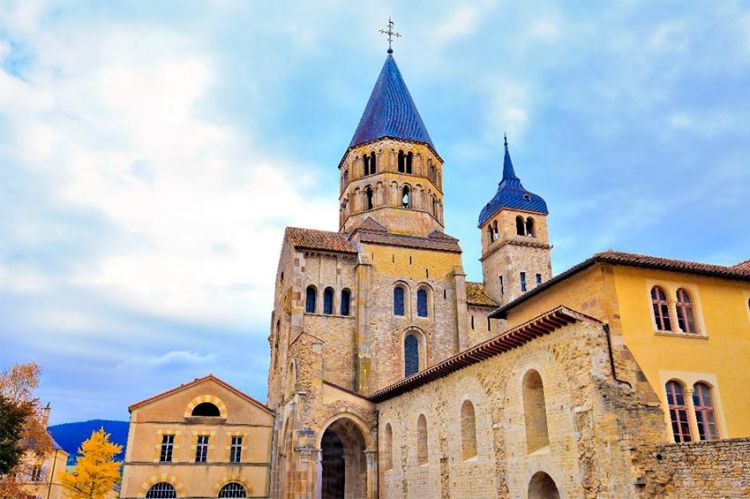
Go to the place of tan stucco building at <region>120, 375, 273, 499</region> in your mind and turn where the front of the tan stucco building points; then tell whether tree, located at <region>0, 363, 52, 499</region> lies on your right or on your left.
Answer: on your right

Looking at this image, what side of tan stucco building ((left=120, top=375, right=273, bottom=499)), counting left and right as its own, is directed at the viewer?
front

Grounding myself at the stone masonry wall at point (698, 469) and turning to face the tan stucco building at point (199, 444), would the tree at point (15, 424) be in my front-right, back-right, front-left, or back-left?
front-left

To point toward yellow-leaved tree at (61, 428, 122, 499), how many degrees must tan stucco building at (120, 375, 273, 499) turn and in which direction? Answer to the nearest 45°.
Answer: approximately 135° to its right

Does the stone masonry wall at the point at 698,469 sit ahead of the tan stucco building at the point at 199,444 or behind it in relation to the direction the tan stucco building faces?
ahead
